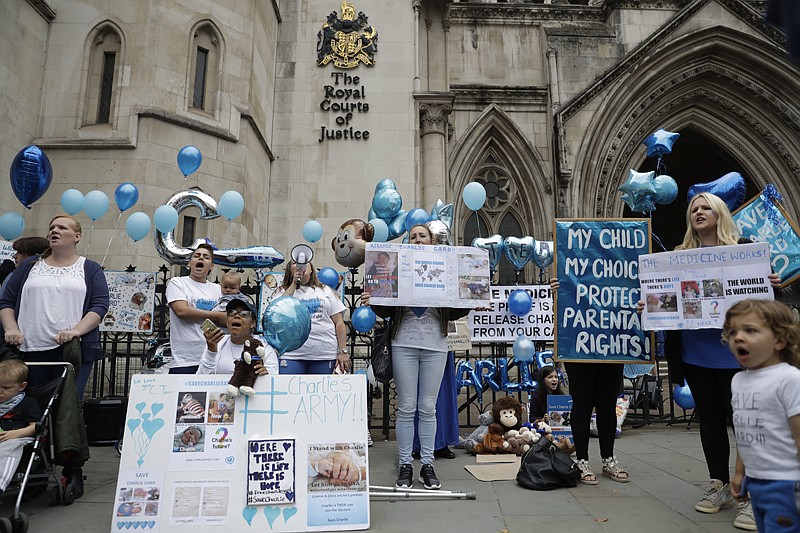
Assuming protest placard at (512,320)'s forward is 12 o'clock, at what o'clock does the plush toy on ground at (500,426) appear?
The plush toy on ground is roughly at 12 o'clock from the protest placard.

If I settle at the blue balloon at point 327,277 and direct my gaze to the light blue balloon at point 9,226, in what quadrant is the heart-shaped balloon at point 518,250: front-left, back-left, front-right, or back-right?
back-right

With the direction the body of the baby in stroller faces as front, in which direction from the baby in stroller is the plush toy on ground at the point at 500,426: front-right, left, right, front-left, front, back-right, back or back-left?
back-left

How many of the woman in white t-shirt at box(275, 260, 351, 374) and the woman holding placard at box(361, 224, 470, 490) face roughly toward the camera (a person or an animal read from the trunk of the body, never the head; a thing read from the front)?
2

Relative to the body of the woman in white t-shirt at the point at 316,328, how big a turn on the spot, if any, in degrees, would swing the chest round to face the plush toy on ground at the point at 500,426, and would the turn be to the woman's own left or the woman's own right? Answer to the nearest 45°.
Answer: approximately 90° to the woman's own left

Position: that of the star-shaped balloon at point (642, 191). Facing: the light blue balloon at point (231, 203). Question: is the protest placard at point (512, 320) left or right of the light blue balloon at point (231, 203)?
right
